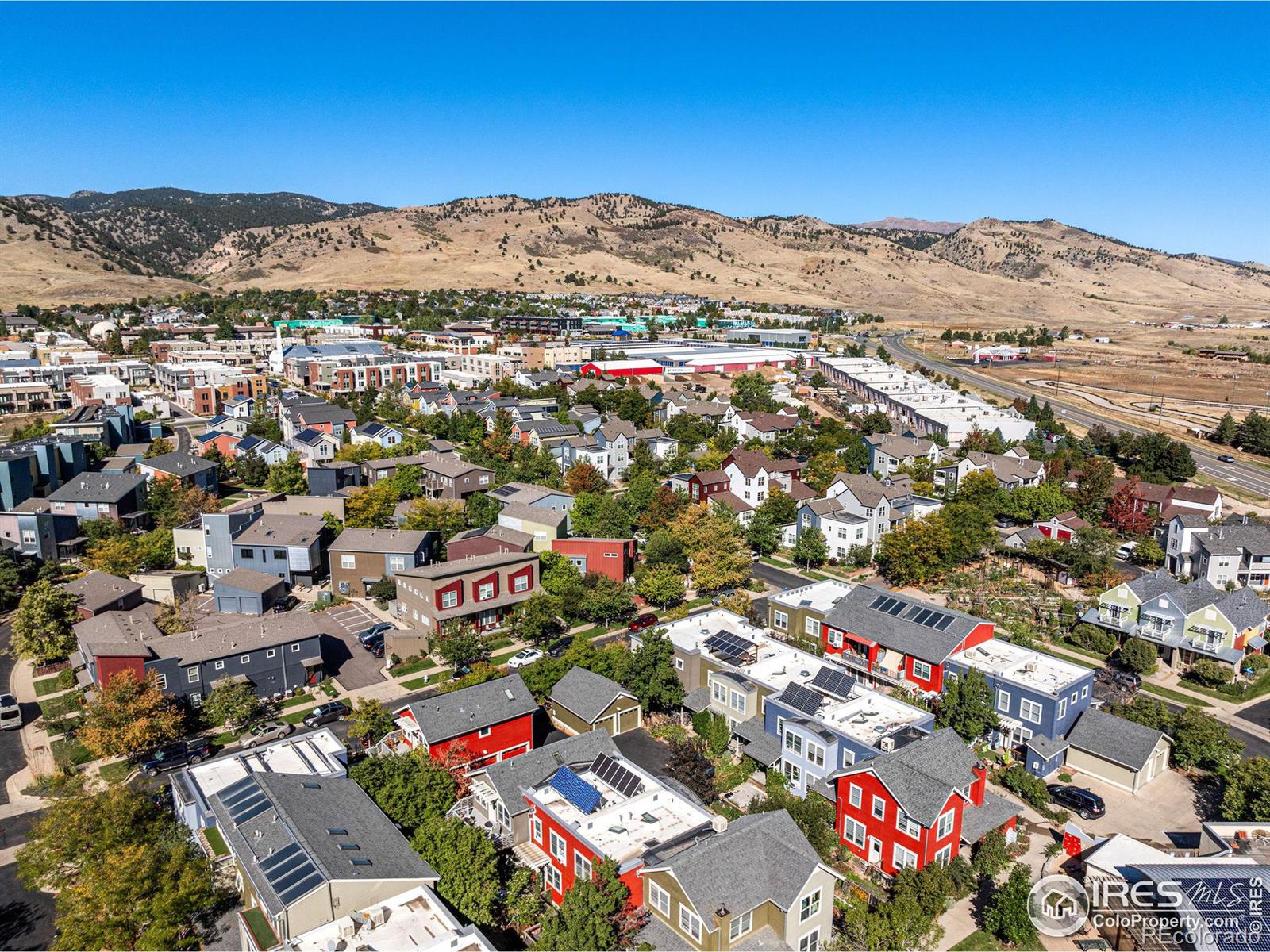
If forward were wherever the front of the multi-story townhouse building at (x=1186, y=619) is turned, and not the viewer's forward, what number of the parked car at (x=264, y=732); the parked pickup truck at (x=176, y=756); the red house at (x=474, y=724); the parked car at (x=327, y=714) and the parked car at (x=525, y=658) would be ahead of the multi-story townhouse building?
5

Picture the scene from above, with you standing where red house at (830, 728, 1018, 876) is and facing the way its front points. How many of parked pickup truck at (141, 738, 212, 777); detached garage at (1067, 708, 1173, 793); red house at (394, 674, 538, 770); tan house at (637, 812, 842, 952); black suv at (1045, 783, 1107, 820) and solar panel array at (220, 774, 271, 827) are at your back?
2

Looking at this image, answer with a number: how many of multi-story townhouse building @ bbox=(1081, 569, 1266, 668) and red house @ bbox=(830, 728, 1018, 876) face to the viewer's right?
0

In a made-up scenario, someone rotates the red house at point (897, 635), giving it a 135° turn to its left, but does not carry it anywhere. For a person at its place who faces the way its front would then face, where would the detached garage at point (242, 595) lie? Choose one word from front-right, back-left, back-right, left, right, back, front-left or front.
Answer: back

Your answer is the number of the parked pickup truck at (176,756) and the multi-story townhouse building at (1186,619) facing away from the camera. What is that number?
0

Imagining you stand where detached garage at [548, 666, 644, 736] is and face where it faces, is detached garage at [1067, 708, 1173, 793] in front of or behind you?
in front

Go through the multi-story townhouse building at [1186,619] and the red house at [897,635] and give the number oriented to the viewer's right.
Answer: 0

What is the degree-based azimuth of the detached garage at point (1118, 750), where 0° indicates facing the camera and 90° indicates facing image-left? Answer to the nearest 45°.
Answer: approximately 315°

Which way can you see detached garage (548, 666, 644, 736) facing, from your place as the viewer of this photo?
facing the viewer and to the right of the viewer

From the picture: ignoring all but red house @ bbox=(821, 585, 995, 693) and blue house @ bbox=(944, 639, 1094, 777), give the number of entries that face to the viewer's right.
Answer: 0

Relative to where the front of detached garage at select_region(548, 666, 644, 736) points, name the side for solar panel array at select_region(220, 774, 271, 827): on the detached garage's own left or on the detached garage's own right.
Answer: on the detached garage's own right

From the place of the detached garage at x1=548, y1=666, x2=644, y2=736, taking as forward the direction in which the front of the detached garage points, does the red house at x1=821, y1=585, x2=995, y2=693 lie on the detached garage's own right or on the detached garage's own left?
on the detached garage's own left
